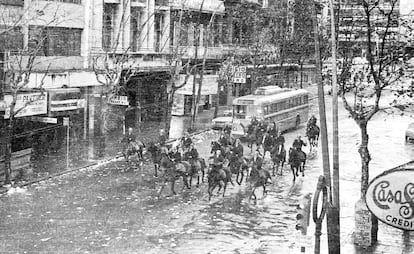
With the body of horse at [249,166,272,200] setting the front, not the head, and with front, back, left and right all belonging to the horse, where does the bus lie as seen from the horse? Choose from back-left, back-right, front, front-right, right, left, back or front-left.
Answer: back-right

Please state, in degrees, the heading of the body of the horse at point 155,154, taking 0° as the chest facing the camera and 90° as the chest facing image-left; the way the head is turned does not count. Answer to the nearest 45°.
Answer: approximately 45°

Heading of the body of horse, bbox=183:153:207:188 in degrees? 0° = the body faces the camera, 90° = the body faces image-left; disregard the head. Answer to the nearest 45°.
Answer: approximately 45°

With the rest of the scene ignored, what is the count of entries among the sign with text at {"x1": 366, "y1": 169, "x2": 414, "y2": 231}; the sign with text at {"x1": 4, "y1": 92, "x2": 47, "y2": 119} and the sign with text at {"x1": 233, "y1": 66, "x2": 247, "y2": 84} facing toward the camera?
3

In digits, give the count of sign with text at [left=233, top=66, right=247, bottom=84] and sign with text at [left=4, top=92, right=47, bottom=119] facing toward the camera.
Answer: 2

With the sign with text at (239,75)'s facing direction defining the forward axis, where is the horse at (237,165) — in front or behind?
in front

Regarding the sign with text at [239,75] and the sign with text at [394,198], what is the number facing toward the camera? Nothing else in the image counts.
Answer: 2

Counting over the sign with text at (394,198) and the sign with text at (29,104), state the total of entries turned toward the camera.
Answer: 2

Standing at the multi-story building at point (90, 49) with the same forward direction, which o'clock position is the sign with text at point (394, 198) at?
The sign with text is roughly at 1 o'clock from the multi-story building.

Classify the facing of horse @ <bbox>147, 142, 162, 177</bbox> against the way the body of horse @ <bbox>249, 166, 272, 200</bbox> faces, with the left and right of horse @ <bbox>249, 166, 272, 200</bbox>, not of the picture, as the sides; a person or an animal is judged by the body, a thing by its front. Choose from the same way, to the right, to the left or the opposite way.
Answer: the same way

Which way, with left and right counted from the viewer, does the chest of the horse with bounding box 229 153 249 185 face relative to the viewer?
facing the viewer and to the left of the viewer

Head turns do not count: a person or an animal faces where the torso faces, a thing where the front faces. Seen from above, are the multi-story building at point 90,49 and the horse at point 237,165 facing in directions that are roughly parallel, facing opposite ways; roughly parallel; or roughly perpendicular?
roughly perpendicular

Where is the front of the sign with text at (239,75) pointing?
toward the camera

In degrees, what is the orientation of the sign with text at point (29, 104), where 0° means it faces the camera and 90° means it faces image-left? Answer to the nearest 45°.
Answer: approximately 0°
